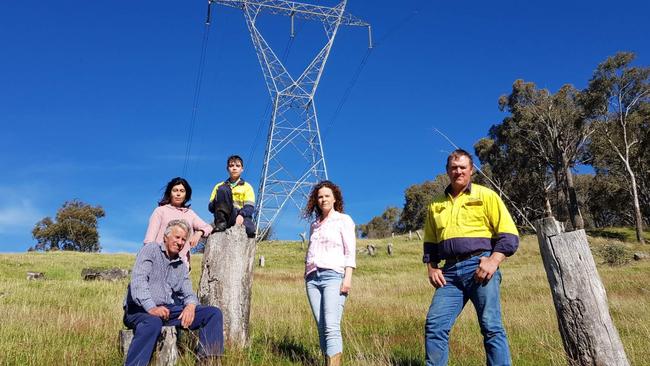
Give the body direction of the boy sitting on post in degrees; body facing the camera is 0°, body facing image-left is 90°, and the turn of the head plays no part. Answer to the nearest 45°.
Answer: approximately 0°

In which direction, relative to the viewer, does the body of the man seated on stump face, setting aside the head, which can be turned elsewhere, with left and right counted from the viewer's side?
facing the viewer and to the right of the viewer

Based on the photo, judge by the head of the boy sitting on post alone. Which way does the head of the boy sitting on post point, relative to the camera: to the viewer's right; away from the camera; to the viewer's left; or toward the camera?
toward the camera

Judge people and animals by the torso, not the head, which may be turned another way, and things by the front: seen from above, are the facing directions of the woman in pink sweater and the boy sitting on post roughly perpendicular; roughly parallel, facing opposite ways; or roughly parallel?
roughly parallel

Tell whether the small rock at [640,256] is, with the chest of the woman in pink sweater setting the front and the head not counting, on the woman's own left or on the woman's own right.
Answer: on the woman's own left

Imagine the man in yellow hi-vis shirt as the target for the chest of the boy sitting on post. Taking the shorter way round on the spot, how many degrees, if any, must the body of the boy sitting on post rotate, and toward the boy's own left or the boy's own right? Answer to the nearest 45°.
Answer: approximately 45° to the boy's own left

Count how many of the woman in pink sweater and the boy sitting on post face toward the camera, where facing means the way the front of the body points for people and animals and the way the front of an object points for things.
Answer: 2

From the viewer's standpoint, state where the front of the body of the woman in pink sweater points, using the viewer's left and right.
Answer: facing the viewer

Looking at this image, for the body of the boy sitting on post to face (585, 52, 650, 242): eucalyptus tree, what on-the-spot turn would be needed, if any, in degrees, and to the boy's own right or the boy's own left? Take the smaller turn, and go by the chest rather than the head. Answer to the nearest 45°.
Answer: approximately 135° to the boy's own left

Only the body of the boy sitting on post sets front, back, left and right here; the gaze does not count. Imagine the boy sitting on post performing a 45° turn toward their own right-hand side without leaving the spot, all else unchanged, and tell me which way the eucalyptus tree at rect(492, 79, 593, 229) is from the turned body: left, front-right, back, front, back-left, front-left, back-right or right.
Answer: back

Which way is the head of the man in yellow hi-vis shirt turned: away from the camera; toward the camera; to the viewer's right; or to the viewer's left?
toward the camera

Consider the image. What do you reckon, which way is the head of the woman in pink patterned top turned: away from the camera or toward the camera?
toward the camera

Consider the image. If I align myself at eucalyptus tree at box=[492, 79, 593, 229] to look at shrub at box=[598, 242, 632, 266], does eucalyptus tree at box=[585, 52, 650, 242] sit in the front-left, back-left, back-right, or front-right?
front-left

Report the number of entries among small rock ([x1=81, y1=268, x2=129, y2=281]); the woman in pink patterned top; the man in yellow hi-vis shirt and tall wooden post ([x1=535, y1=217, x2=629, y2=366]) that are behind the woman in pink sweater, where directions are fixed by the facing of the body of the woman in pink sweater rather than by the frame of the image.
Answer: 1
